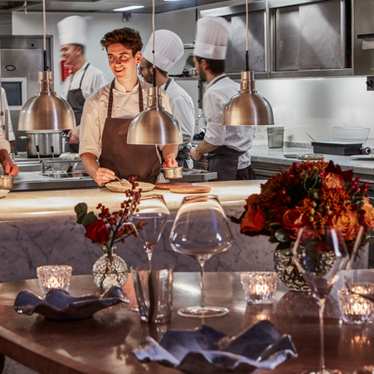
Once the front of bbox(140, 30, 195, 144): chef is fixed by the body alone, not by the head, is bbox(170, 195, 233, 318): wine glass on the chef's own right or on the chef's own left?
on the chef's own left

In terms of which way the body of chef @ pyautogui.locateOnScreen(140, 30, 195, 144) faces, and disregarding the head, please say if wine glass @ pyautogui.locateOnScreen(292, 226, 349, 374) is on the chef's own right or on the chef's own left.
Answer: on the chef's own left

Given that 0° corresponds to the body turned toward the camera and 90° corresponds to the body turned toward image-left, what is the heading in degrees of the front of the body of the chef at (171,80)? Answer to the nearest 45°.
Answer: approximately 90°

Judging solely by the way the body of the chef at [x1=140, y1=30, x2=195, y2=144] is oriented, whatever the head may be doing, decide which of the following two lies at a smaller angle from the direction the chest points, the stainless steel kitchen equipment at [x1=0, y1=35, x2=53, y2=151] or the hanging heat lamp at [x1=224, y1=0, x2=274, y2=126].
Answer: the stainless steel kitchen equipment

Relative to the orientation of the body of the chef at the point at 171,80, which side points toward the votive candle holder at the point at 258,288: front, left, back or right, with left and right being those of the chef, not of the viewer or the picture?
left
